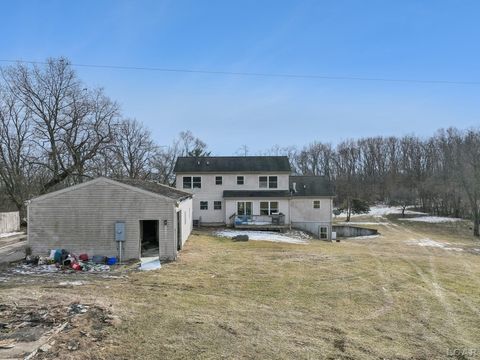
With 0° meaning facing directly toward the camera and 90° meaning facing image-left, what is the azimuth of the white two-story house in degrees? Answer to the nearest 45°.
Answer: approximately 180°

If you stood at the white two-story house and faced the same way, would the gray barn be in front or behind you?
behind
